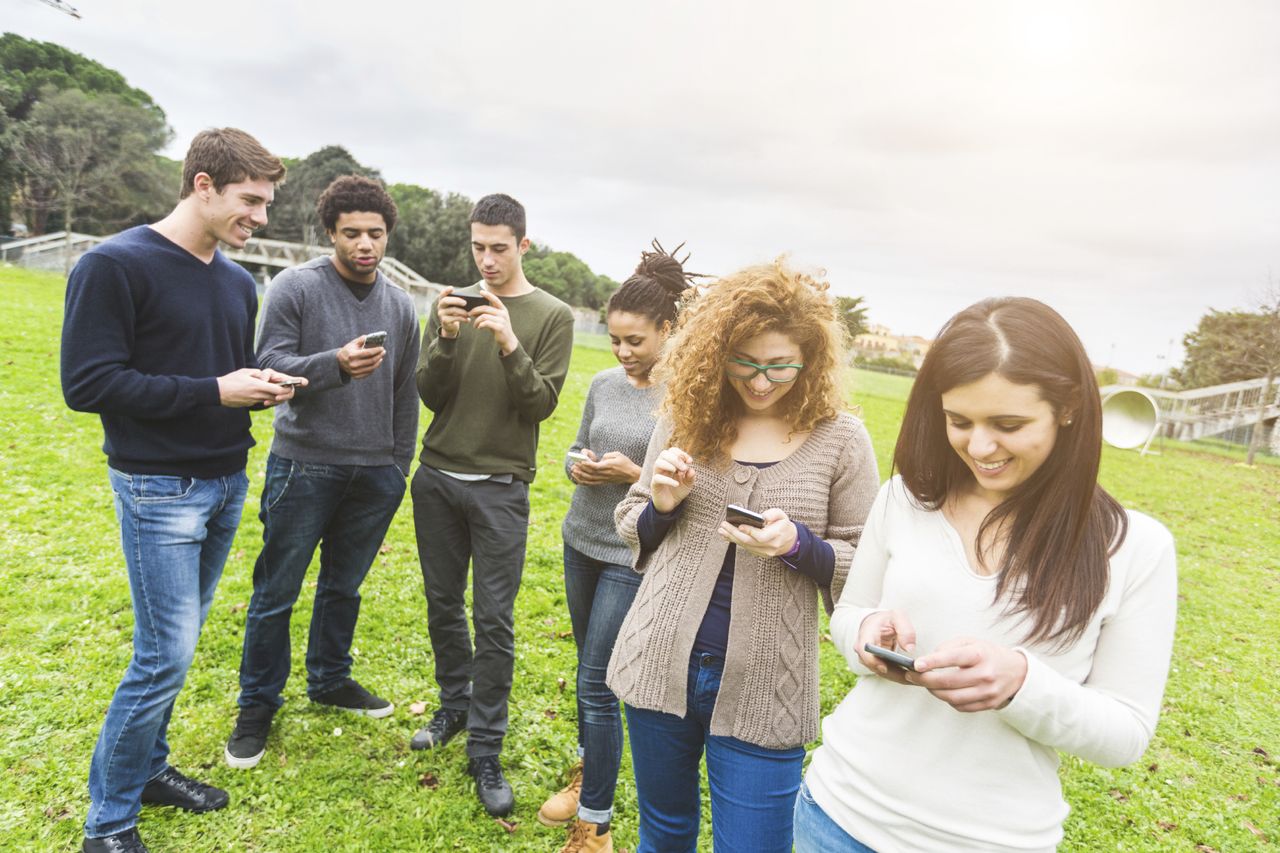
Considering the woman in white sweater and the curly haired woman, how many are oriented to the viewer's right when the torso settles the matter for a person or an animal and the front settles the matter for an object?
0

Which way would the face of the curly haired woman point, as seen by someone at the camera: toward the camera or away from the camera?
toward the camera

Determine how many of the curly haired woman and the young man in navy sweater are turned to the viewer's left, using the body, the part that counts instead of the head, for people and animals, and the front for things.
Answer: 0

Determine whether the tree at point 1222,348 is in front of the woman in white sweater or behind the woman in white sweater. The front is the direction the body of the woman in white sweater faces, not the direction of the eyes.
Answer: behind

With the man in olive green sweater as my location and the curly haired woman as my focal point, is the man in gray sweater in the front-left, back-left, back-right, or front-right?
back-right

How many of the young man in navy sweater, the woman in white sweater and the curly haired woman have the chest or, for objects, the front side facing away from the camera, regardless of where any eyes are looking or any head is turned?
0

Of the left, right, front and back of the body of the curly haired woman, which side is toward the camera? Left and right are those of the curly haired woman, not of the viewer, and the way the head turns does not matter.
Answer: front

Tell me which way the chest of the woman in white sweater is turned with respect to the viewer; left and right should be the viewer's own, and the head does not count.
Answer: facing the viewer and to the left of the viewer

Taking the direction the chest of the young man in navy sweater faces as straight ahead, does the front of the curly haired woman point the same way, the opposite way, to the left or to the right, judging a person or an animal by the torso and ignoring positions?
to the right

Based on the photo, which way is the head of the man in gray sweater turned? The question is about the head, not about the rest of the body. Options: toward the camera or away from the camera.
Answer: toward the camera
